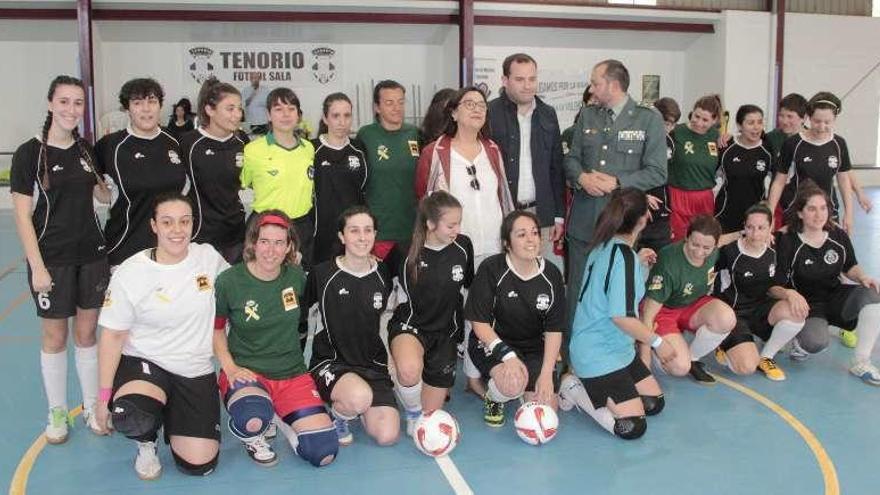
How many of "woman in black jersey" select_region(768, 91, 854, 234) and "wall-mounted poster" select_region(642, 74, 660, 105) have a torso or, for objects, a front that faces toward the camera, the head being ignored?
2

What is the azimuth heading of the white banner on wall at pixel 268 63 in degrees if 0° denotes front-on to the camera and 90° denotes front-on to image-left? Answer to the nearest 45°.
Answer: approximately 0°

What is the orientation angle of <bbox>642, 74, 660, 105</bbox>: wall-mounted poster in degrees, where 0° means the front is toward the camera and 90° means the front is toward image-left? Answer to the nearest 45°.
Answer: approximately 0°

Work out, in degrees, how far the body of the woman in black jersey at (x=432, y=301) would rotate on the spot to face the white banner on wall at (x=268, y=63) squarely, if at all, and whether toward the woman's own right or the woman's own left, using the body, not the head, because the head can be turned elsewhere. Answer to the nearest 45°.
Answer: approximately 180°

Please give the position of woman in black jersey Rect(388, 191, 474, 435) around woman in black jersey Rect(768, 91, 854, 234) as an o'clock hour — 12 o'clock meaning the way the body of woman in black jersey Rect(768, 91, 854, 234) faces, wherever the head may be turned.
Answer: woman in black jersey Rect(388, 191, 474, 435) is roughly at 1 o'clock from woman in black jersey Rect(768, 91, 854, 234).
